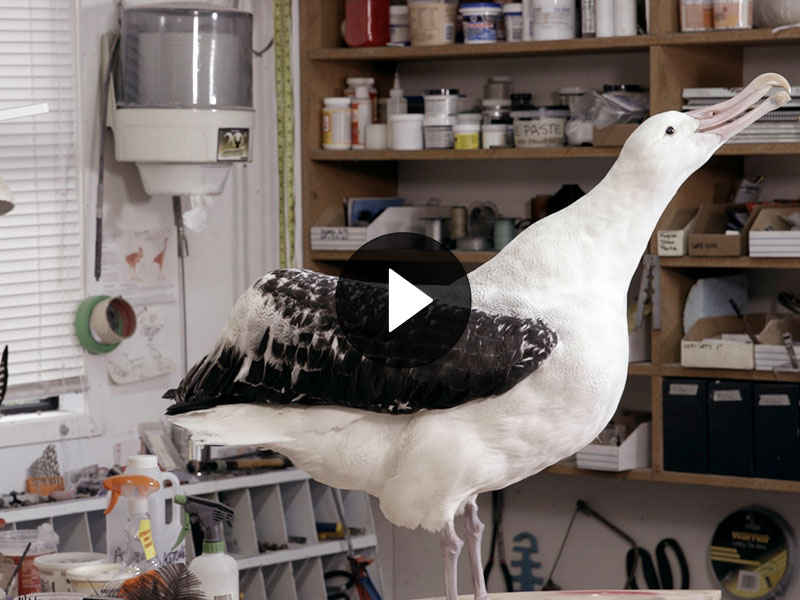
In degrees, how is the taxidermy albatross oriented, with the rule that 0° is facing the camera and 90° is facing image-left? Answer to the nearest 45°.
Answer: approximately 270°

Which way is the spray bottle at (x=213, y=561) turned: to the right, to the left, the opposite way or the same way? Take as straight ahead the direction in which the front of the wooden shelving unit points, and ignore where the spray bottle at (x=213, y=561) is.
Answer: to the right

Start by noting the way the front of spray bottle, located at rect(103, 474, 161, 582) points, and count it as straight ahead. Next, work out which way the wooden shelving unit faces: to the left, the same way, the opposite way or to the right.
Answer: to the left

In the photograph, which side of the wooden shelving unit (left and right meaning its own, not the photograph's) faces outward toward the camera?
front

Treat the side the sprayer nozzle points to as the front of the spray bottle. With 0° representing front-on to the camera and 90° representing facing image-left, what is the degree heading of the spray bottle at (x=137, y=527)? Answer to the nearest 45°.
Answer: approximately 90°

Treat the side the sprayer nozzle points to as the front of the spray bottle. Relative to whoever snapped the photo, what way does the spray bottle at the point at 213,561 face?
facing to the left of the viewer

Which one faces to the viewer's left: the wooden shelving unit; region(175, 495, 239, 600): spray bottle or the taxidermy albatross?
the spray bottle
